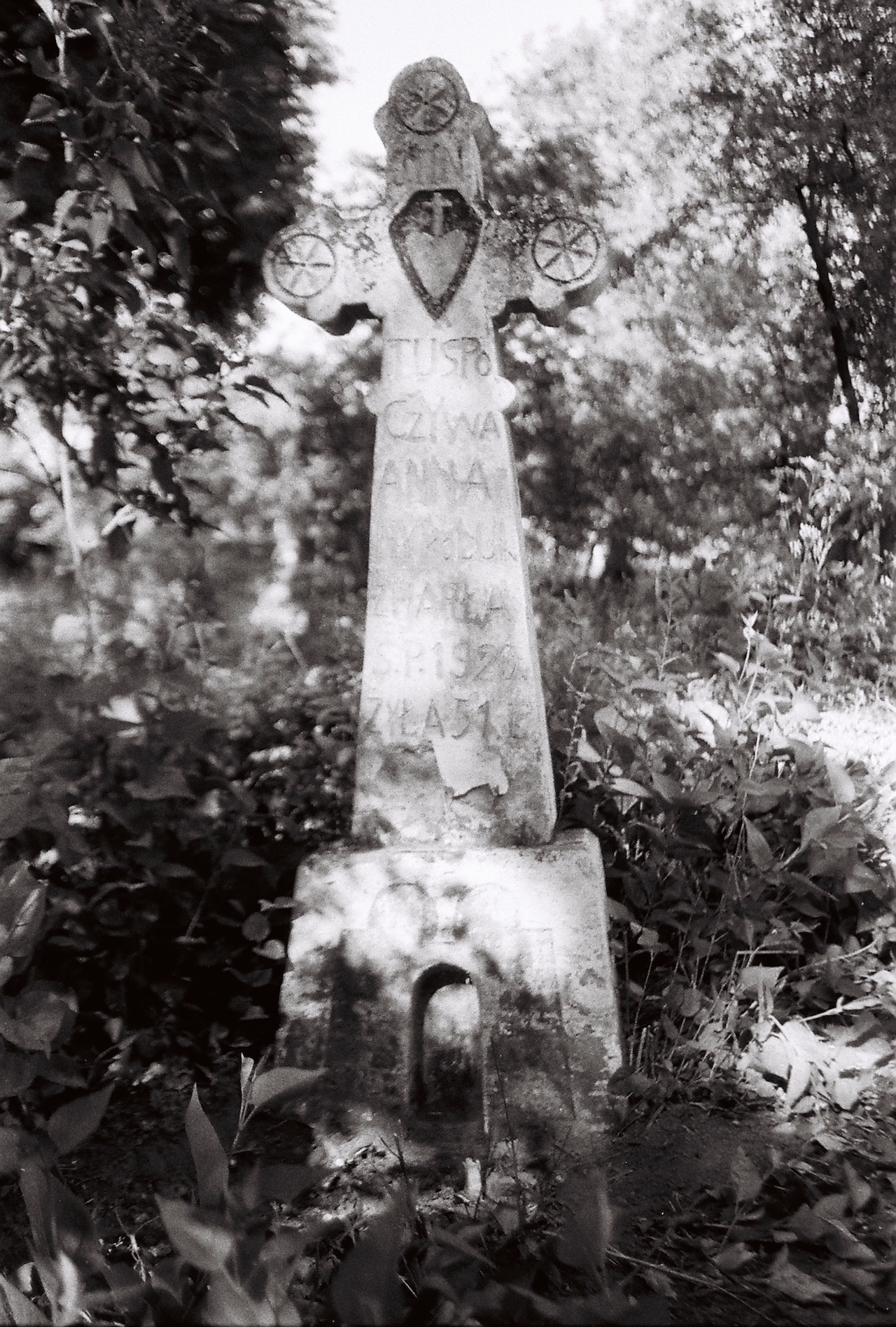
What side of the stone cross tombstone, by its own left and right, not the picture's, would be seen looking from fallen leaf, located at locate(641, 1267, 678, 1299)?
front

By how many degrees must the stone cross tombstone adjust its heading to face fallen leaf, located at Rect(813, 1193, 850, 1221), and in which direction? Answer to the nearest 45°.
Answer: approximately 45° to its left

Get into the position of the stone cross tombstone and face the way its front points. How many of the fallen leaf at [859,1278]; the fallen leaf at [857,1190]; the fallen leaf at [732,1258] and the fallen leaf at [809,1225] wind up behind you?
0

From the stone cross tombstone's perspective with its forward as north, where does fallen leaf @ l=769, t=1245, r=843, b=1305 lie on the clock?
The fallen leaf is roughly at 11 o'clock from the stone cross tombstone.

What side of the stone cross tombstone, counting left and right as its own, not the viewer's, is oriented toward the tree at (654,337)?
back

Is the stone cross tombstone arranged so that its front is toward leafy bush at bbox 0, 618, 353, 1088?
no

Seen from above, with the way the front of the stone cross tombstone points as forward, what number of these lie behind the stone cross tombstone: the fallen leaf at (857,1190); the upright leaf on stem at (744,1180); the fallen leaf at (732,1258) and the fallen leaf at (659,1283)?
0

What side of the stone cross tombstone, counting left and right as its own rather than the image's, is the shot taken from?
front

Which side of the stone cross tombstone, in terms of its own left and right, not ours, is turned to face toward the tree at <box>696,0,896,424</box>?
back

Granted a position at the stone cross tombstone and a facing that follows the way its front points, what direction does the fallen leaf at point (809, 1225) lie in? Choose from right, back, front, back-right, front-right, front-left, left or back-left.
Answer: front-left

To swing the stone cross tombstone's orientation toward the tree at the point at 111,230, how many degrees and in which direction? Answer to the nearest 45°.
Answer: approximately 135° to its right

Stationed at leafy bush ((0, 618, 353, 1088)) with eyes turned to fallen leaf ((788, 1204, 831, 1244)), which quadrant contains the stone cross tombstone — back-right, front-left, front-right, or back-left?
front-left

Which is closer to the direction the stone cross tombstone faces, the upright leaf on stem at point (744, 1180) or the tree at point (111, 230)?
the upright leaf on stem

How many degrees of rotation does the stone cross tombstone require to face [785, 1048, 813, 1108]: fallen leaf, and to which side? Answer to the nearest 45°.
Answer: approximately 90° to its left

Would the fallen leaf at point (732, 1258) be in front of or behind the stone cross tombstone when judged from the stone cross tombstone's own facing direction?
in front

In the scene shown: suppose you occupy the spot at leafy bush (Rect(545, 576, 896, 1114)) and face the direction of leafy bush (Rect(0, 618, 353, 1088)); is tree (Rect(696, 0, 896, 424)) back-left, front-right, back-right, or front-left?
back-right

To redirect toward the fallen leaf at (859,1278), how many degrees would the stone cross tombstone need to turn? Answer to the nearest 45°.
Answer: approximately 45° to its left

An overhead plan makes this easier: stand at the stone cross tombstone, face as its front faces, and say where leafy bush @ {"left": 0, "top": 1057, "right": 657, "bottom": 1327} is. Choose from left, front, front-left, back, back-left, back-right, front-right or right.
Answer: front
